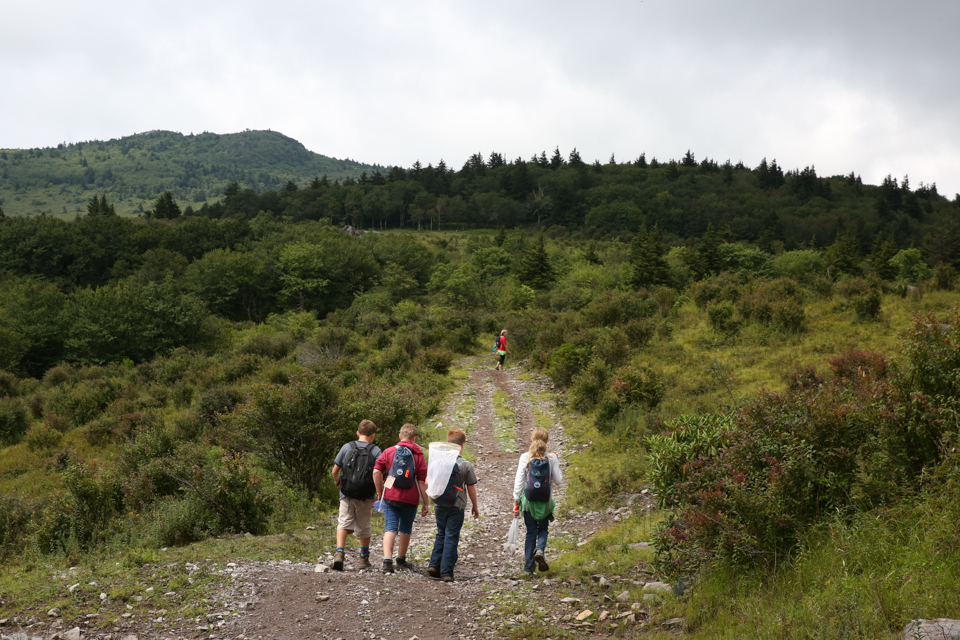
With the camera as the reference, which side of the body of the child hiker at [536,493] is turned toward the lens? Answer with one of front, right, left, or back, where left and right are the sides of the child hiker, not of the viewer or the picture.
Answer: back

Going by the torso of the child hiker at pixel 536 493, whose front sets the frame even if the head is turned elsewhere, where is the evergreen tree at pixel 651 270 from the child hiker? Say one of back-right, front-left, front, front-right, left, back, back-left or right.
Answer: front

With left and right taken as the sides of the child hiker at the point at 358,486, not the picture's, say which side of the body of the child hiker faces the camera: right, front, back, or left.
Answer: back

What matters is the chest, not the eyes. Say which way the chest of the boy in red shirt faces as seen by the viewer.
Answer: away from the camera

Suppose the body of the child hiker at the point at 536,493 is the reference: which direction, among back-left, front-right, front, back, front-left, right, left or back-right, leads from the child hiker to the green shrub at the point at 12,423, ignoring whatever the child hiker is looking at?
front-left

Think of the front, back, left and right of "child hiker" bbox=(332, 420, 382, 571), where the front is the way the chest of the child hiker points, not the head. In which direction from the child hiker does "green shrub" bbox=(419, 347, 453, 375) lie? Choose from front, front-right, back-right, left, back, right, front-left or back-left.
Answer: front

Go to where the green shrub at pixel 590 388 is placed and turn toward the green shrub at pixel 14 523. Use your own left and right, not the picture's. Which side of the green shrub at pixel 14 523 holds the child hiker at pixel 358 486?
left

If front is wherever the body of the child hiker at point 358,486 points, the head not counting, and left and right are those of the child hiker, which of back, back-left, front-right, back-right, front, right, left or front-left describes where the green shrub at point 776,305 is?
front-right

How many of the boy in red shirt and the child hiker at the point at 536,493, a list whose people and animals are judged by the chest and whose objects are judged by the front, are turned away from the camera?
2

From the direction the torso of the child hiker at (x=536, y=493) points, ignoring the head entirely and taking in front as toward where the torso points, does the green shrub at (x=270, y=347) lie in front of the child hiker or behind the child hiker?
in front
